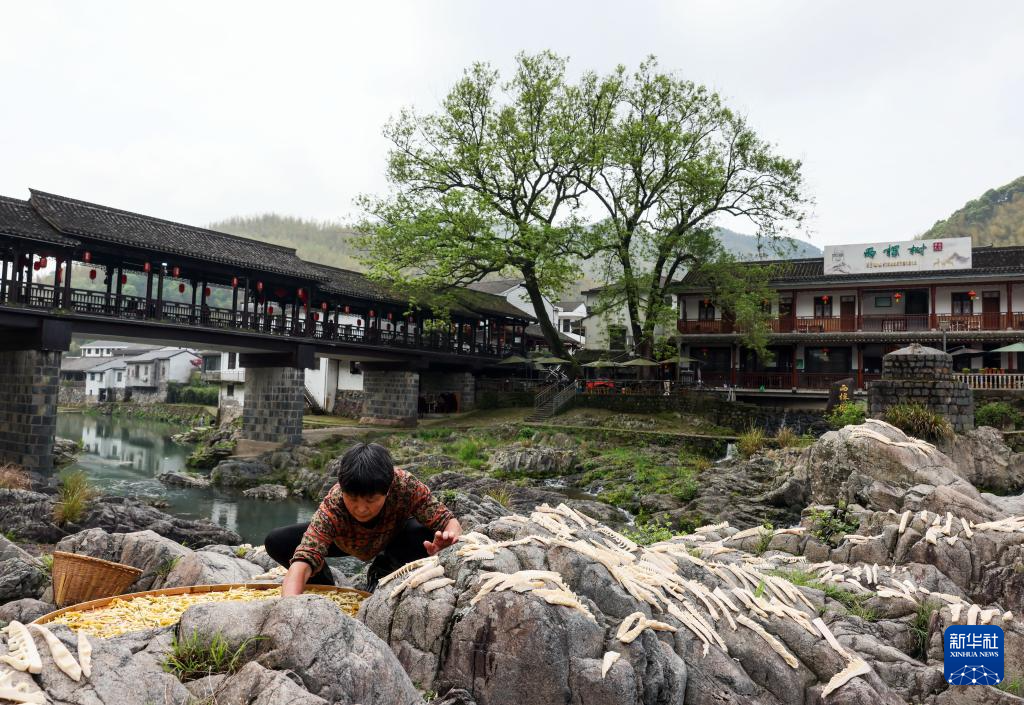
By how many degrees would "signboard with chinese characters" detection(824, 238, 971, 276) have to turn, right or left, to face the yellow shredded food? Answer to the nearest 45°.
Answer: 0° — it already faces it

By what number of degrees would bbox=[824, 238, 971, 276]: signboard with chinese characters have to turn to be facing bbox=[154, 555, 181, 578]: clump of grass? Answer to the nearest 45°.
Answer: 0° — it already faces it

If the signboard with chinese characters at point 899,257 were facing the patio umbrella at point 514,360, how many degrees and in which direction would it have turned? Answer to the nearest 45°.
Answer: approximately 90° to its right

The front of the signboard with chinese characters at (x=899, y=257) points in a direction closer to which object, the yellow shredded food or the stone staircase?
the yellow shredded food

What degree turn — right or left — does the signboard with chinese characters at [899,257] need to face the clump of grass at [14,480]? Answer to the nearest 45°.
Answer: approximately 45° to its right

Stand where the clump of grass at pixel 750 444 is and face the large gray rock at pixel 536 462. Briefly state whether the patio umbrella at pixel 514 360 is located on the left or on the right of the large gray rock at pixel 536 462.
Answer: right

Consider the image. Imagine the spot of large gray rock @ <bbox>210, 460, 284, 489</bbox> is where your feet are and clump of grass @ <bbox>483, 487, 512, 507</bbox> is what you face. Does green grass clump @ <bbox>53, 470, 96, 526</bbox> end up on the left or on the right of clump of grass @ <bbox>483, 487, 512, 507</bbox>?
right

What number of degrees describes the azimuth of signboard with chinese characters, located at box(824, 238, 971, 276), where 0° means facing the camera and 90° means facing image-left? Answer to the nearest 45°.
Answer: approximately 0°

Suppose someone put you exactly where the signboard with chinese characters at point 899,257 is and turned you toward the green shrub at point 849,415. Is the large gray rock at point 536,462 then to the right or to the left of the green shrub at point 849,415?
right

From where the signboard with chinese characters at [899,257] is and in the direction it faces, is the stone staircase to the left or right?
on its right
